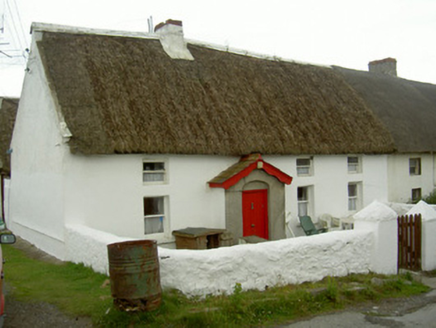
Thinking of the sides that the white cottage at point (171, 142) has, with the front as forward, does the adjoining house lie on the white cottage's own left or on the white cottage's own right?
on the white cottage's own left

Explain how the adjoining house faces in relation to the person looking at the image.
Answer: facing the viewer and to the right of the viewer

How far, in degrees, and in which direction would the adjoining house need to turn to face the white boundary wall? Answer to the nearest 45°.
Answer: approximately 45° to its right

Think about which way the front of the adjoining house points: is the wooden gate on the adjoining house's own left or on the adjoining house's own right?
on the adjoining house's own right

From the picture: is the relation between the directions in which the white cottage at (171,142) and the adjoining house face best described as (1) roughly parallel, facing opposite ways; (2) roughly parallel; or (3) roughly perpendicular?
roughly parallel

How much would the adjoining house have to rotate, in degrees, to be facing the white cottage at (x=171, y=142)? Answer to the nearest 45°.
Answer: approximately 90° to its right

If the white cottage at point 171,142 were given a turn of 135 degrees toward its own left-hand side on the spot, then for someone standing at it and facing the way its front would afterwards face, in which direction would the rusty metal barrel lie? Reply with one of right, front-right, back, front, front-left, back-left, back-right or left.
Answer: back

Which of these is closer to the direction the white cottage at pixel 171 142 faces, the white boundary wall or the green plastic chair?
the white boundary wall

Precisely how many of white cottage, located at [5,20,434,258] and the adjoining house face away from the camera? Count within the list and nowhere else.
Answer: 0
